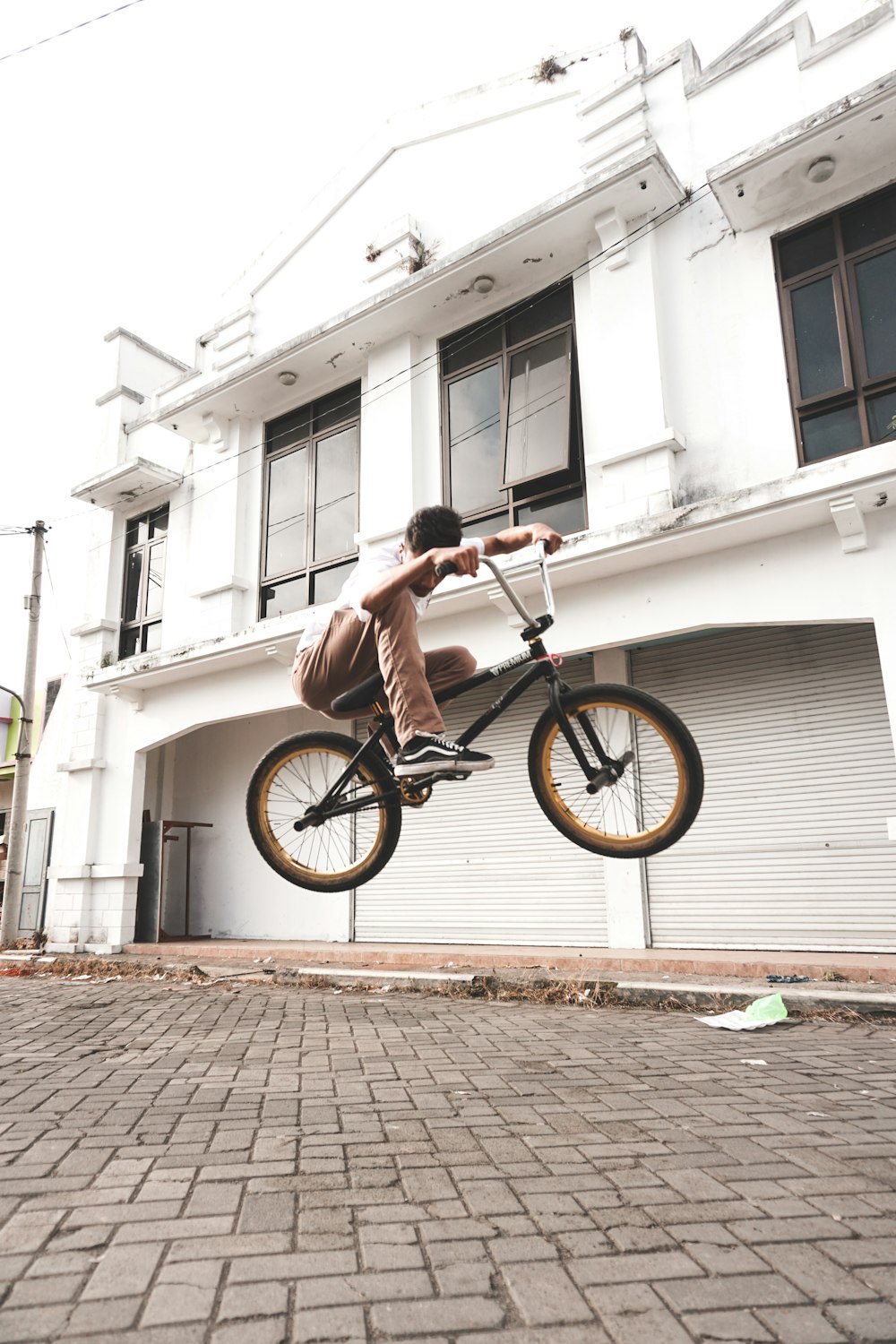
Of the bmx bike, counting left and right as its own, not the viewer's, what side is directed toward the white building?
left

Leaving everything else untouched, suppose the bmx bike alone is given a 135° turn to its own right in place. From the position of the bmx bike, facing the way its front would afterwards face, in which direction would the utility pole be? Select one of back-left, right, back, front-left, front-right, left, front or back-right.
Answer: right

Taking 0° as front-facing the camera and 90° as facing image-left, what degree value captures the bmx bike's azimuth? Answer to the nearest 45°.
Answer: approximately 270°
